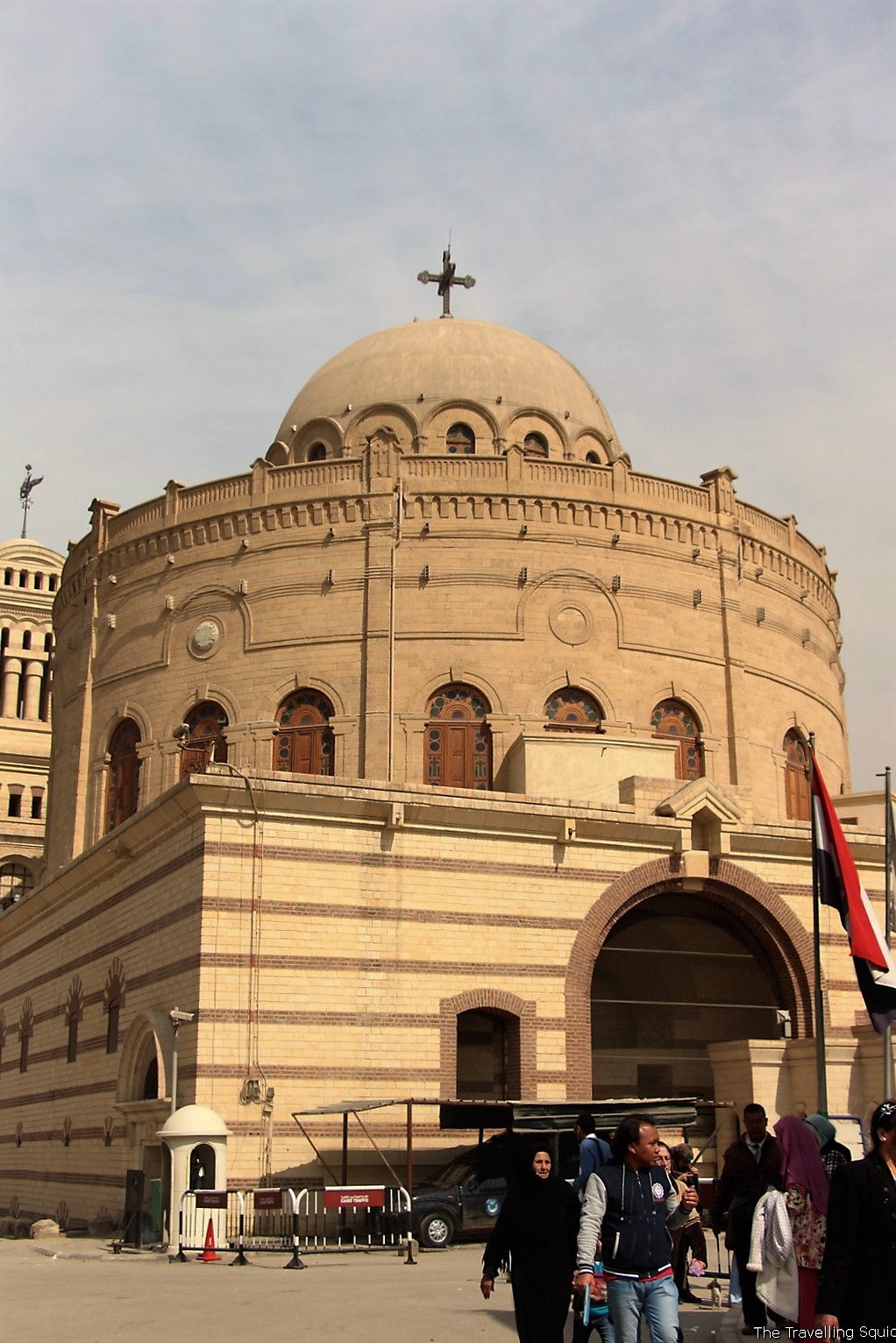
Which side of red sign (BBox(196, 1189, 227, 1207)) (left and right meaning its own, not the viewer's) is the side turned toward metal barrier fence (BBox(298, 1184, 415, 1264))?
left

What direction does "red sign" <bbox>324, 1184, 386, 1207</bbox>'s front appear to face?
toward the camera

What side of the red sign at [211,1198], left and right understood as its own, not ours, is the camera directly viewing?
front

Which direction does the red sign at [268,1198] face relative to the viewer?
toward the camera

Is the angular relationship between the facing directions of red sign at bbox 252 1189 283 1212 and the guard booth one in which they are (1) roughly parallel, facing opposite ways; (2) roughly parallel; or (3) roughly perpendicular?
roughly parallel

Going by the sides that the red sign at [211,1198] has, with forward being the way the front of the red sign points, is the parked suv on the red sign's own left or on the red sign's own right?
on the red sign's own left

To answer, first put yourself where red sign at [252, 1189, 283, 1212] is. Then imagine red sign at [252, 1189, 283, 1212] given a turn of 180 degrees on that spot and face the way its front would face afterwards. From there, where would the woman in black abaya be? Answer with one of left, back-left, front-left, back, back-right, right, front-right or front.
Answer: back

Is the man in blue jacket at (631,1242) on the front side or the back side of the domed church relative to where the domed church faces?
on the front side

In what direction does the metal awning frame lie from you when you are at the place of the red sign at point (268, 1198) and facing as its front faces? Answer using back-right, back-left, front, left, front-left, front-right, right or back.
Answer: left

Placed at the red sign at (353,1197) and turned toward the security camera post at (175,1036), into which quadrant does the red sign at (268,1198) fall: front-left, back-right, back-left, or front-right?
front-left

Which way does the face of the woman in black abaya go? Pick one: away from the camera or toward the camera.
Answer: toward the camera

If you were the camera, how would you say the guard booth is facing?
facing the viewer
